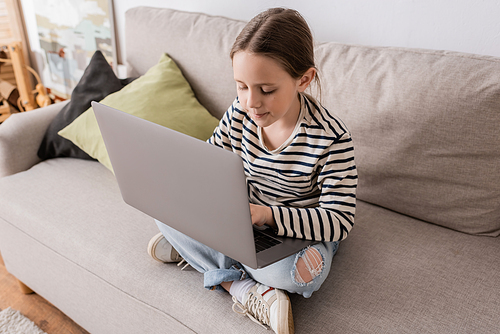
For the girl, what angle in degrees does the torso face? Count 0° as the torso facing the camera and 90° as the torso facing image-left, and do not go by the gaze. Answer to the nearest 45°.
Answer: approximately 45°

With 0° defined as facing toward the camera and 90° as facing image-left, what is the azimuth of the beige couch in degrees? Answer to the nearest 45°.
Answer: approximately 45°

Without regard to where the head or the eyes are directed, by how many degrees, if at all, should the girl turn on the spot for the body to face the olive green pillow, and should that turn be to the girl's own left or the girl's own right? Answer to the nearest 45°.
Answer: approximately 90° to the girl's own right

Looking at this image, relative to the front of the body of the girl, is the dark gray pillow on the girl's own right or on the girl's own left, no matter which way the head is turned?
on the girl's own right
